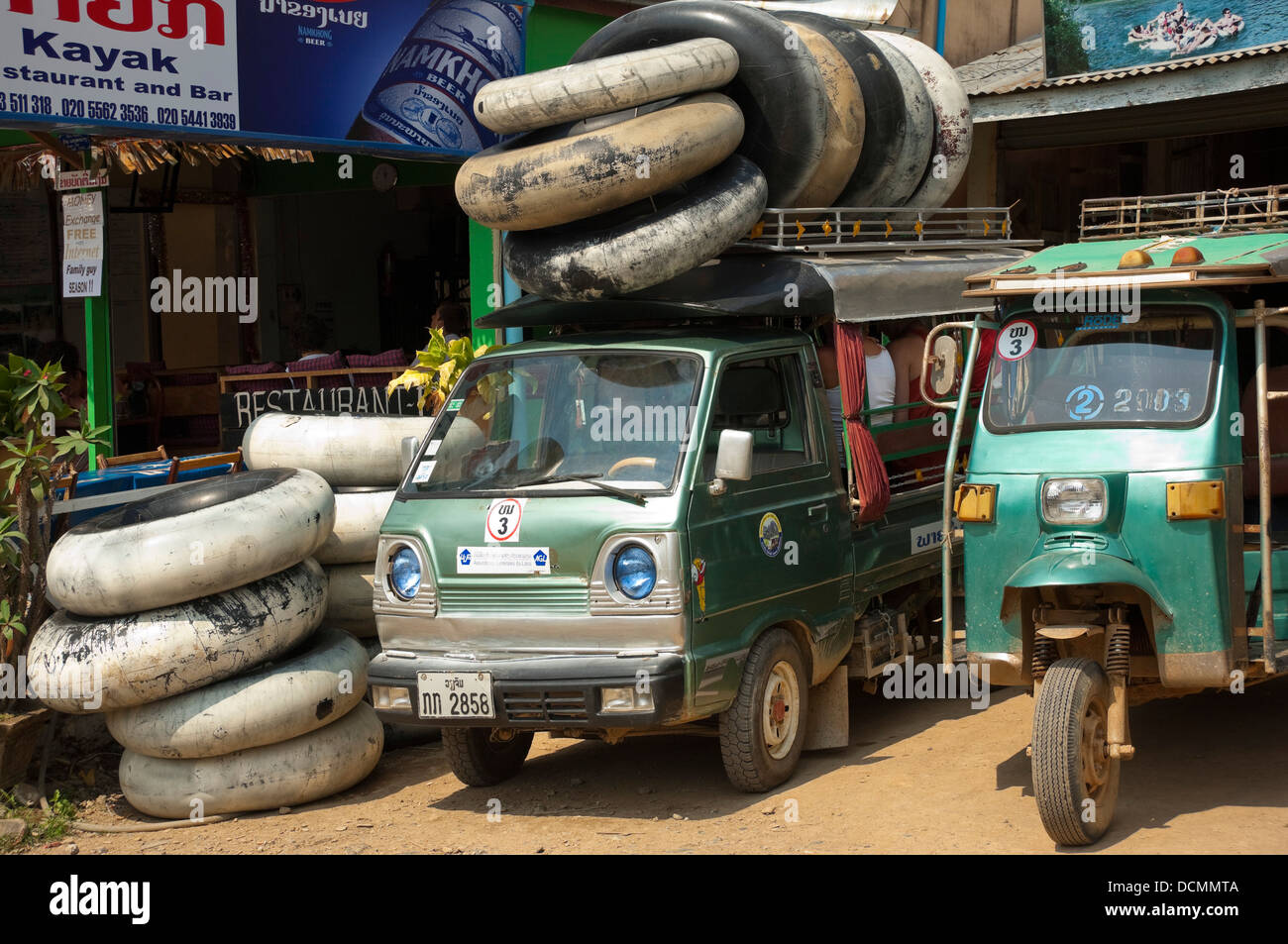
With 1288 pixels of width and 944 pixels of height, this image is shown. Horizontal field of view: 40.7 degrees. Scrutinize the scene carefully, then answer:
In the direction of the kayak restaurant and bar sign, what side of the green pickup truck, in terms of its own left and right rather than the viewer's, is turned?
right

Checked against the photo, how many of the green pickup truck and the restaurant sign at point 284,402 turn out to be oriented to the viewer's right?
0

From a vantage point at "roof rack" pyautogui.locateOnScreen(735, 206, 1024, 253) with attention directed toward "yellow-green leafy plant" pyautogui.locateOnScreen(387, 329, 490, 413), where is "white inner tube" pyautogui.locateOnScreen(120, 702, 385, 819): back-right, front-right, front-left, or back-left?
front-left

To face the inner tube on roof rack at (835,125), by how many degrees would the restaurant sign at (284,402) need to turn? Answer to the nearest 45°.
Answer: approximately 45° to its left

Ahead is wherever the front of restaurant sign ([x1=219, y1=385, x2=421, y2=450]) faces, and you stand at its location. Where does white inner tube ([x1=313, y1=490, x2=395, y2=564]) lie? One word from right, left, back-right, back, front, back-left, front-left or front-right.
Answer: front

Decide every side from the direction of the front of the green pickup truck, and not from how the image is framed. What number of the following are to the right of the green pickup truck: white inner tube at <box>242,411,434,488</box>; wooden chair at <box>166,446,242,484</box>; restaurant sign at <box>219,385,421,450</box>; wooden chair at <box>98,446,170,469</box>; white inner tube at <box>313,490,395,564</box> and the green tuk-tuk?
5

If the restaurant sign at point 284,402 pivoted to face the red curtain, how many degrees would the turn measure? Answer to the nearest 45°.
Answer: approximately 45° to its left

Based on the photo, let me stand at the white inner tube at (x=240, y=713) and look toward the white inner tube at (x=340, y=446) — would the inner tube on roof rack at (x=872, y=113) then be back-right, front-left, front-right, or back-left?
front-right

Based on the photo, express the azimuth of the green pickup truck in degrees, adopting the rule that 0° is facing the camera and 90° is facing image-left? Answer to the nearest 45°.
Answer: approximately 45°

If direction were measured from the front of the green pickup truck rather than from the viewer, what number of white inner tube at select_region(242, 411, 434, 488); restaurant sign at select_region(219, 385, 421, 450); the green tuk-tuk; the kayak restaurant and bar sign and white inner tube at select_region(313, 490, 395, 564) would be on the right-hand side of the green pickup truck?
4

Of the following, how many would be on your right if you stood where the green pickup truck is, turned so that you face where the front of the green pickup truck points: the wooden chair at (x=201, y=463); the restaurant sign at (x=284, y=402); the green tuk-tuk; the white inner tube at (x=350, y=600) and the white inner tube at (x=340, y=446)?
4

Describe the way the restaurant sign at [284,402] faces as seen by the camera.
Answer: facing the viewer

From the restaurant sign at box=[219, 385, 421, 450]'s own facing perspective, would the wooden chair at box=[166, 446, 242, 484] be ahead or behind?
ahead

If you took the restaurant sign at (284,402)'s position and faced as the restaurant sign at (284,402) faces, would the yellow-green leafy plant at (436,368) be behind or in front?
in front
